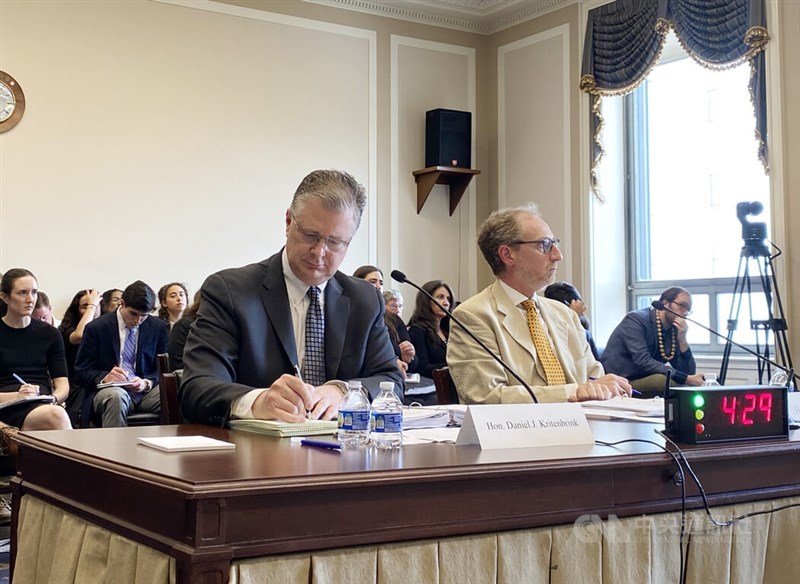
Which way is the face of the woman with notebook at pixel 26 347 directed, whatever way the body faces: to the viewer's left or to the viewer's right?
to the viewer's right

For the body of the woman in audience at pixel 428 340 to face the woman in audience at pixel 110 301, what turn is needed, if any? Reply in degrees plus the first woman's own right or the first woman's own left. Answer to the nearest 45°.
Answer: approximately 135° to the first woman's own right

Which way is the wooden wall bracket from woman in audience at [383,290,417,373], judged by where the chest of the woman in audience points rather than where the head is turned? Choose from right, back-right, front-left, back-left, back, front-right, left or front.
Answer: back-left

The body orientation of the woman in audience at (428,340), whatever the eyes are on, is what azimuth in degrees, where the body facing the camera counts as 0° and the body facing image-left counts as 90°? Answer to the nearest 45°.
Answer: approximately 315°

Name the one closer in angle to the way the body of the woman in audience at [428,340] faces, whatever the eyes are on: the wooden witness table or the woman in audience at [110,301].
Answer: the wooden witness table

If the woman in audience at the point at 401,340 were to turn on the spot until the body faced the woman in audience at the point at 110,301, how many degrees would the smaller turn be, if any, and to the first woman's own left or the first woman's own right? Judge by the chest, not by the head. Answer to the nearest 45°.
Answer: approximately 135° to the first woman's own right
